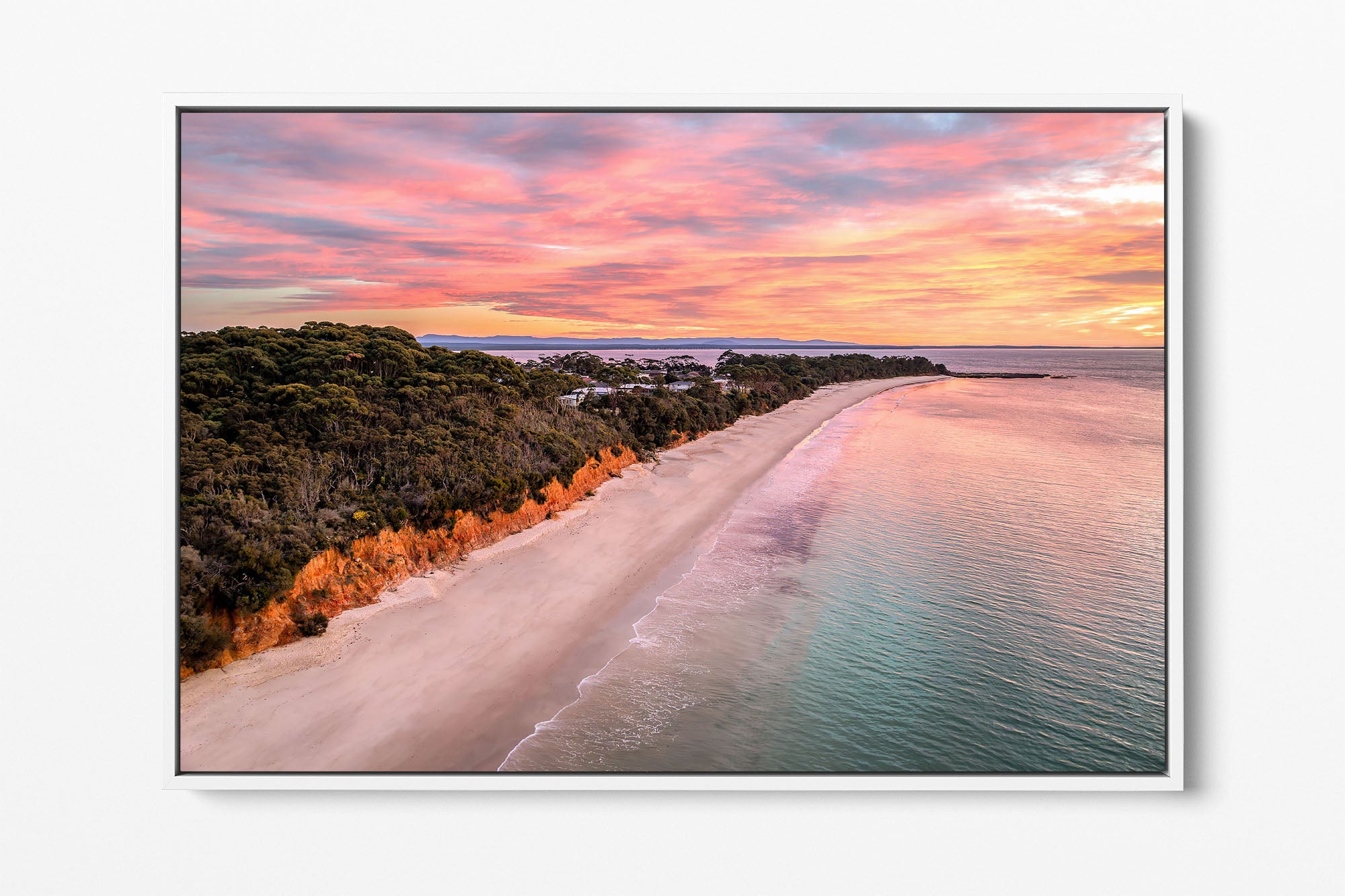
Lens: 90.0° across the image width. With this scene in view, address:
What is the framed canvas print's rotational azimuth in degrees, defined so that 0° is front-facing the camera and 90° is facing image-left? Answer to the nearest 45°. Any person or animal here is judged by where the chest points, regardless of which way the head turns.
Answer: approximately 0°
